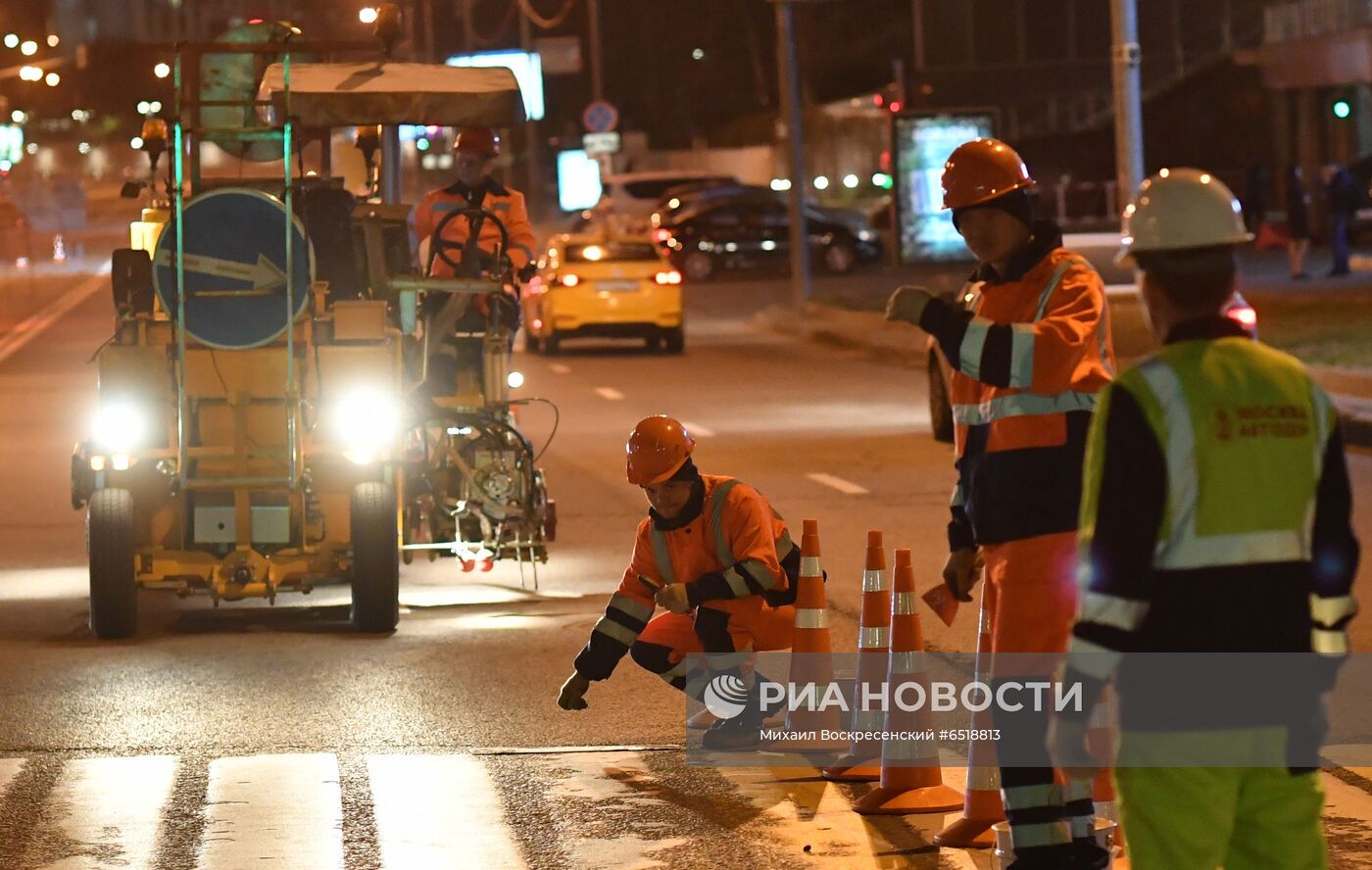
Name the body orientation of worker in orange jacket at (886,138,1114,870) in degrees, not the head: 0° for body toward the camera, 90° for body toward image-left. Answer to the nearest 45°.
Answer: approximately 45°

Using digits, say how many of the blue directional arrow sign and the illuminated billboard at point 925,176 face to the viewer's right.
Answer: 0

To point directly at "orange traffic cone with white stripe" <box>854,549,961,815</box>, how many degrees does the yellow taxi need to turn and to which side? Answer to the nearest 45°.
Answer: approximately 180°

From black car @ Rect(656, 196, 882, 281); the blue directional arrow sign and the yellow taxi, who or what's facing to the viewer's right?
the black car

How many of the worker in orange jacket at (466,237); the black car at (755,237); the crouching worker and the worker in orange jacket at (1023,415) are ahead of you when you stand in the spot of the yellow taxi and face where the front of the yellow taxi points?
1

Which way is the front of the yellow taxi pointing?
away from the camera

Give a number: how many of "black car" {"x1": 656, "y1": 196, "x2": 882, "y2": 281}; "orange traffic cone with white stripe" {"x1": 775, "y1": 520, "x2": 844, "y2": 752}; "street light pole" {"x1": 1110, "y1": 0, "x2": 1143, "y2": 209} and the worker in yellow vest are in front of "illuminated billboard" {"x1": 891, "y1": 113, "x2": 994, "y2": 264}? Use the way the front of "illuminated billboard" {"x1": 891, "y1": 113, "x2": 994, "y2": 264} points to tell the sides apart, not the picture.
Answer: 3

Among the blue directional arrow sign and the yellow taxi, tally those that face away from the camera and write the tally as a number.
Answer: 1

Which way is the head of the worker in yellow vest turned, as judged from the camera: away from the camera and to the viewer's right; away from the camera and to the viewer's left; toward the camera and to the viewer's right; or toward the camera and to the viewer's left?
away from the camera and to the viewer's left
